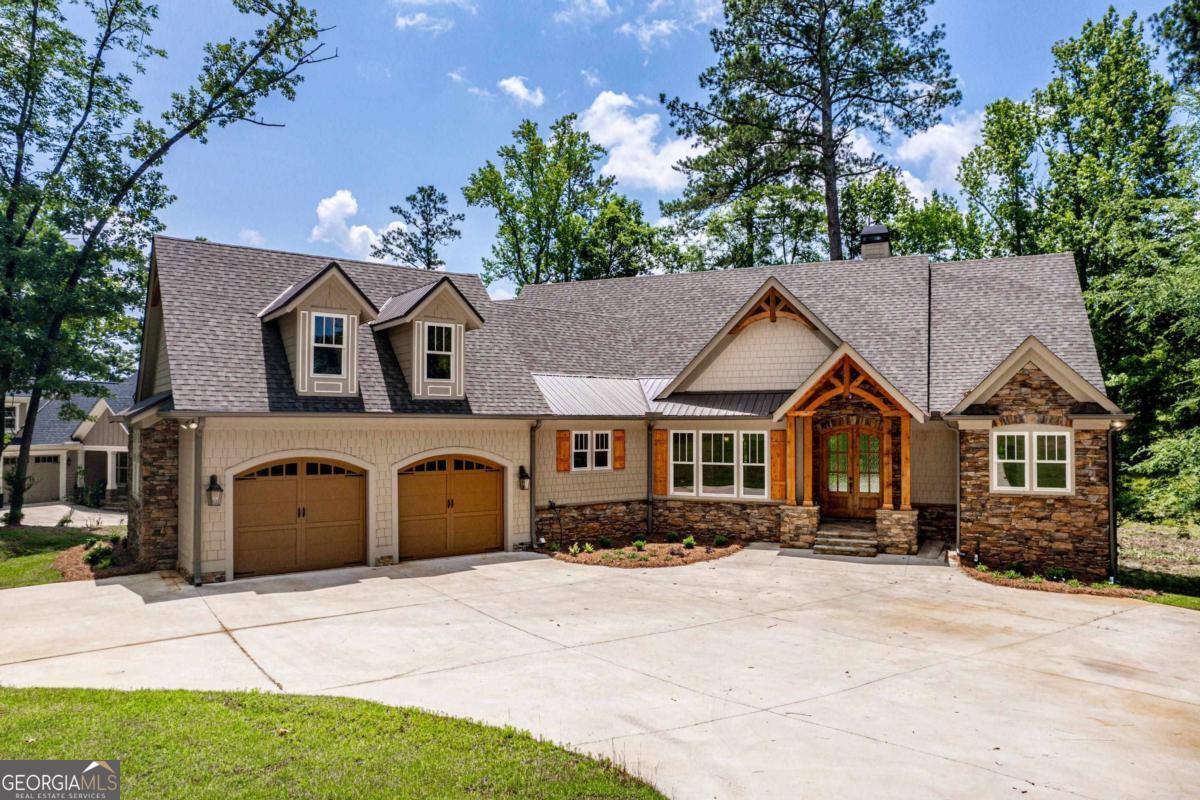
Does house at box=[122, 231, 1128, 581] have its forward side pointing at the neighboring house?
no

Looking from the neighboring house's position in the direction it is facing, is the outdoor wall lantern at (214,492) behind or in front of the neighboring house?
in front

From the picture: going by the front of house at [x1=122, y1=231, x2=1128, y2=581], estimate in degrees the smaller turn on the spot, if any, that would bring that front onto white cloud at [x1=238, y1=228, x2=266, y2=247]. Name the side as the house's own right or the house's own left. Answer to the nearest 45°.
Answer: approximately 135° to the house's own right

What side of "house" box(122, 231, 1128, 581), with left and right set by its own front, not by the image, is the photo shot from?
front

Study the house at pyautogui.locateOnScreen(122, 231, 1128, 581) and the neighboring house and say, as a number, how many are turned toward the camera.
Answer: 2

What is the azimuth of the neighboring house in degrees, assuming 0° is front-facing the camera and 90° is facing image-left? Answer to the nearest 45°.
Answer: approximately 0°
